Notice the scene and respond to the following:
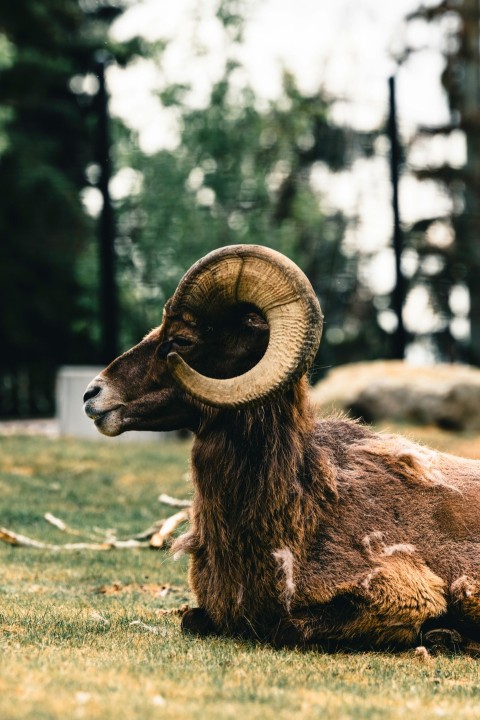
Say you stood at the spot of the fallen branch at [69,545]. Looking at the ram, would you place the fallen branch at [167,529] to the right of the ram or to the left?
left

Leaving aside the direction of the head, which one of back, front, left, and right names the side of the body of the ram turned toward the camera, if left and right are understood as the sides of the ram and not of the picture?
left

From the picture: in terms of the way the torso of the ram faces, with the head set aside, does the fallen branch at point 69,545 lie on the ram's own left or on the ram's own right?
on the ram's own right

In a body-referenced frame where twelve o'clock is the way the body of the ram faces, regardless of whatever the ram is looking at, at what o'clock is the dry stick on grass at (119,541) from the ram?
The dry stick on grass is roughly at 2 o'clock from the ram.

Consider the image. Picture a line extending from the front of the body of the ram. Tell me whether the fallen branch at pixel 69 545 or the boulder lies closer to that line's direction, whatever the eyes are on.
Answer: the fallen branch

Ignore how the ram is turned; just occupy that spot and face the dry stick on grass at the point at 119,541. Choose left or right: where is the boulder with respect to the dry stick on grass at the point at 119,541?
right

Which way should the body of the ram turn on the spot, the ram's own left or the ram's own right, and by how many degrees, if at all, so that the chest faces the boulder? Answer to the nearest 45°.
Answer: approximately 90° to the ram's own right

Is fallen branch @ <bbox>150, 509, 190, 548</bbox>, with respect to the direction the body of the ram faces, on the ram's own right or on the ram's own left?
on the ram's own right
